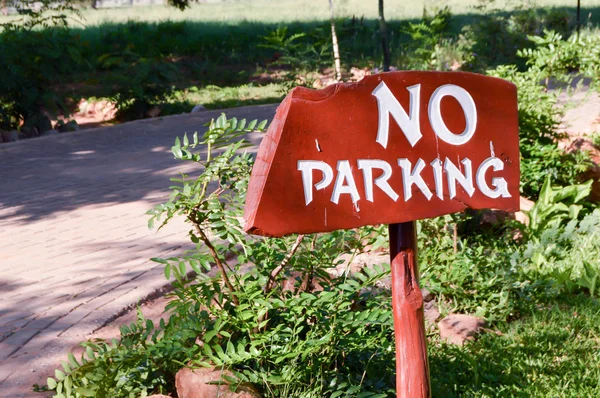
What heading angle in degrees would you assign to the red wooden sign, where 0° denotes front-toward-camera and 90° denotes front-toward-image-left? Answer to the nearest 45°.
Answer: approximately 315°

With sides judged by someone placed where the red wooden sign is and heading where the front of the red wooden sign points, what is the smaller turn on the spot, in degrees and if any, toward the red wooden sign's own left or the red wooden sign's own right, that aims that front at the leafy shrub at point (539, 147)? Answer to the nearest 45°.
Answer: approximately 135° to the red wooden sign's own left

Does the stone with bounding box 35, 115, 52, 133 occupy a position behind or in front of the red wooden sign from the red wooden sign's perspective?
behind

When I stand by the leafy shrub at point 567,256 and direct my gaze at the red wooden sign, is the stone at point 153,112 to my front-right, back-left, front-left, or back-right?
back-right

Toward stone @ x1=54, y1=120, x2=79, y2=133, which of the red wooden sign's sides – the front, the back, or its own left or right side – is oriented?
back

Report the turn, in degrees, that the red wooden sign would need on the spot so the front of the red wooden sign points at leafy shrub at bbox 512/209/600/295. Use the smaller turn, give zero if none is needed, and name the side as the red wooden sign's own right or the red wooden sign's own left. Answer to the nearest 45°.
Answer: approximately 90° to the red wooden sign's own left
